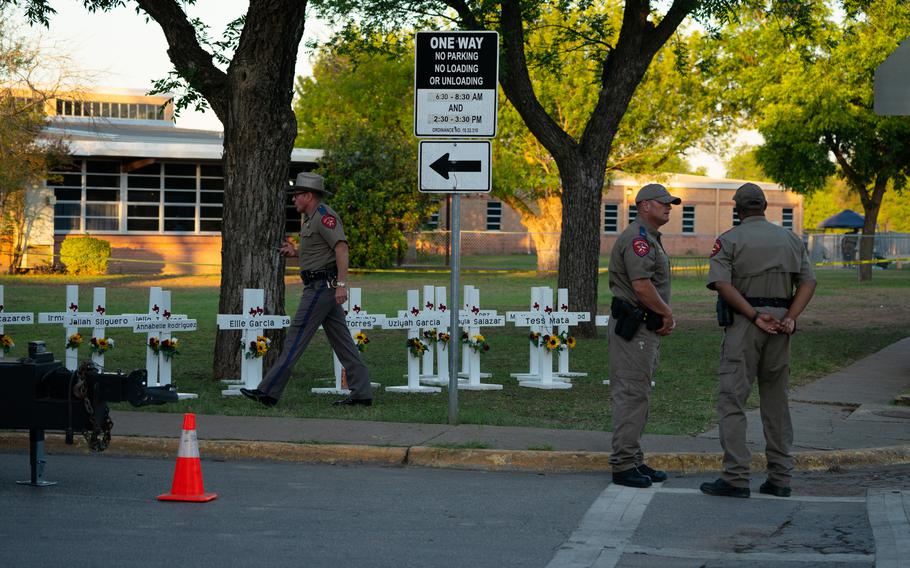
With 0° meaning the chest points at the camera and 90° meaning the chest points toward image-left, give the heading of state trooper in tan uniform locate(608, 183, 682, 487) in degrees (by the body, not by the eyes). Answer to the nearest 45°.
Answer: approximately 270°

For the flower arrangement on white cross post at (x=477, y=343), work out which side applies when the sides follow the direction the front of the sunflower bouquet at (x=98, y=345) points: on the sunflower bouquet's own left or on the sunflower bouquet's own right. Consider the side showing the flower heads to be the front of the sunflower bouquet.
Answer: on the sunflower bouquet's own left

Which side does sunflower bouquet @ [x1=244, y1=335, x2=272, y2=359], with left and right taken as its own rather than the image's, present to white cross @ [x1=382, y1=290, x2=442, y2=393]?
left

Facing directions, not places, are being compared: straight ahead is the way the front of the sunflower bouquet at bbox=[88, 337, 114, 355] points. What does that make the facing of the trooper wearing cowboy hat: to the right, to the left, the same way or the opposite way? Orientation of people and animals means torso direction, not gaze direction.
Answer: to the right

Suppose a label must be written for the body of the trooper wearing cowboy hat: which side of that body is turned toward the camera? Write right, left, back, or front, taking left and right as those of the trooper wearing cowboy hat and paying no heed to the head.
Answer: left

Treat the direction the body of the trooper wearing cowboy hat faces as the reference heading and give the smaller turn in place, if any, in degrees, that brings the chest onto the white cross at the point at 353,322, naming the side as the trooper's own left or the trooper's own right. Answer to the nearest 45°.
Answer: approximately 90° to the trooper's own right

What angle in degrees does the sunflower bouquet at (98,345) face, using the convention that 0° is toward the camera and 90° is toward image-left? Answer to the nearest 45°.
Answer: approximately 0°

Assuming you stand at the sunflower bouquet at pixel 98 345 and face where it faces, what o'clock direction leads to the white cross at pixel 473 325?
The white cross is roughly at 9 o'clock from the sunflower bouquet.

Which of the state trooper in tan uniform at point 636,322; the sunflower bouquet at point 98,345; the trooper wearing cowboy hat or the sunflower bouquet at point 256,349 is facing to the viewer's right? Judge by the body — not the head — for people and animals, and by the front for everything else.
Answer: the state trooper in tan uniform
